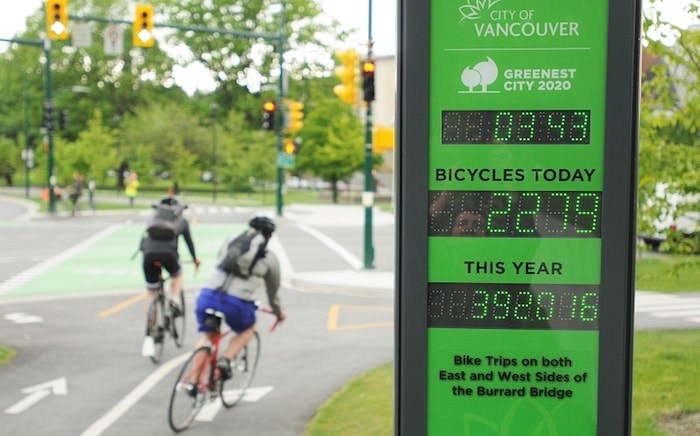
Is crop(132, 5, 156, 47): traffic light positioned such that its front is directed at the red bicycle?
yes

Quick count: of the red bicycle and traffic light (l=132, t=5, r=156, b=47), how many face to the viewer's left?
0

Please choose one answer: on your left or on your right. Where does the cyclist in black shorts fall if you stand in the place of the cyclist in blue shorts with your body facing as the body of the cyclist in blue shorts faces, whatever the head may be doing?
on your left

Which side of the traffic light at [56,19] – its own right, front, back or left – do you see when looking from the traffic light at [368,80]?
front

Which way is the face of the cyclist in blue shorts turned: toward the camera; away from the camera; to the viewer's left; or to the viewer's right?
away from the camera

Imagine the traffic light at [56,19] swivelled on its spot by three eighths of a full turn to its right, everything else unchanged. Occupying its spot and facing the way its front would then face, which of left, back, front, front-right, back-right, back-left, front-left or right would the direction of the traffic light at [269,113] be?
right

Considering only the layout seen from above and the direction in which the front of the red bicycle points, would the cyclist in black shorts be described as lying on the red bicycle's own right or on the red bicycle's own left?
on the red bicycle's own left

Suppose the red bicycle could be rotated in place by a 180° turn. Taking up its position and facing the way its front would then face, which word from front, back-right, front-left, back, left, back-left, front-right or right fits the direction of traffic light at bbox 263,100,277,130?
back-right

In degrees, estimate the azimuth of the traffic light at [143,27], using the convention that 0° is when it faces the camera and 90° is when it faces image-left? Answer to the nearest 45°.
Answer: approximately 0°
